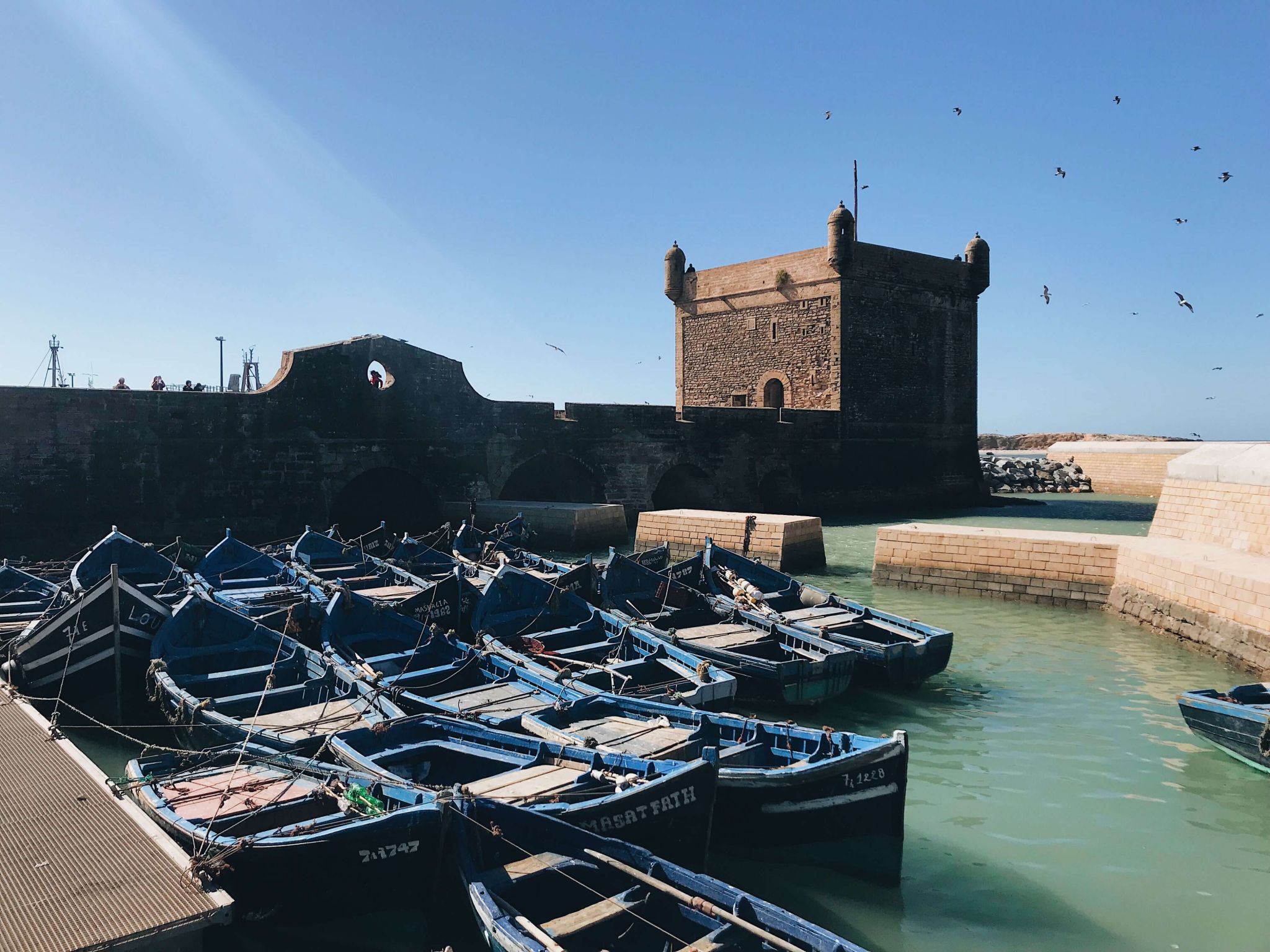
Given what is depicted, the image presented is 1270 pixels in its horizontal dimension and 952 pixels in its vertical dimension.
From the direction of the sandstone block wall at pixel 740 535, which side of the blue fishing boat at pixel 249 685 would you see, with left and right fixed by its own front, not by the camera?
right

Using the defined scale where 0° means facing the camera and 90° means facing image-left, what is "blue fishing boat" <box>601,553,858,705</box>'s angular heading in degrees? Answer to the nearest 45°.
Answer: approximately 135°

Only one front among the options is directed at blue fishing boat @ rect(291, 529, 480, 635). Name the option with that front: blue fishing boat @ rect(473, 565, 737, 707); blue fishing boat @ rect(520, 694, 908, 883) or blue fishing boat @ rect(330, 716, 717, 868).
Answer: blue fishing boat @ rect(473, 565, 737, 707)

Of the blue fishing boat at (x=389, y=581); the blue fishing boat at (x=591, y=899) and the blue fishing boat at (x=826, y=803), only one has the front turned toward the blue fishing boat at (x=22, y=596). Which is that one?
the blue fishing boat at (x=591, y=899)

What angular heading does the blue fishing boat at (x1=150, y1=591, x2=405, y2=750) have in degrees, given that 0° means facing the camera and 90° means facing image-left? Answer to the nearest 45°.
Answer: approximately 135°

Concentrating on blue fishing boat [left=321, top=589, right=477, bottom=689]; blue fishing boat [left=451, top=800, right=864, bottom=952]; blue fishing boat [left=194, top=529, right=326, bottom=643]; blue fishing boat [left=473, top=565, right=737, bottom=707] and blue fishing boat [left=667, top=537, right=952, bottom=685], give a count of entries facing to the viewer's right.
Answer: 0

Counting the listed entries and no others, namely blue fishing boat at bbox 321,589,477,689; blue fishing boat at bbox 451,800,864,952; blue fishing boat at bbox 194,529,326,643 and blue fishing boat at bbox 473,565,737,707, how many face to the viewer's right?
0

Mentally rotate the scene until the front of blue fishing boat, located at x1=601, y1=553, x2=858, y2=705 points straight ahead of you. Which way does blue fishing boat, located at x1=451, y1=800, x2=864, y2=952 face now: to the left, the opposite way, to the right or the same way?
the same way
